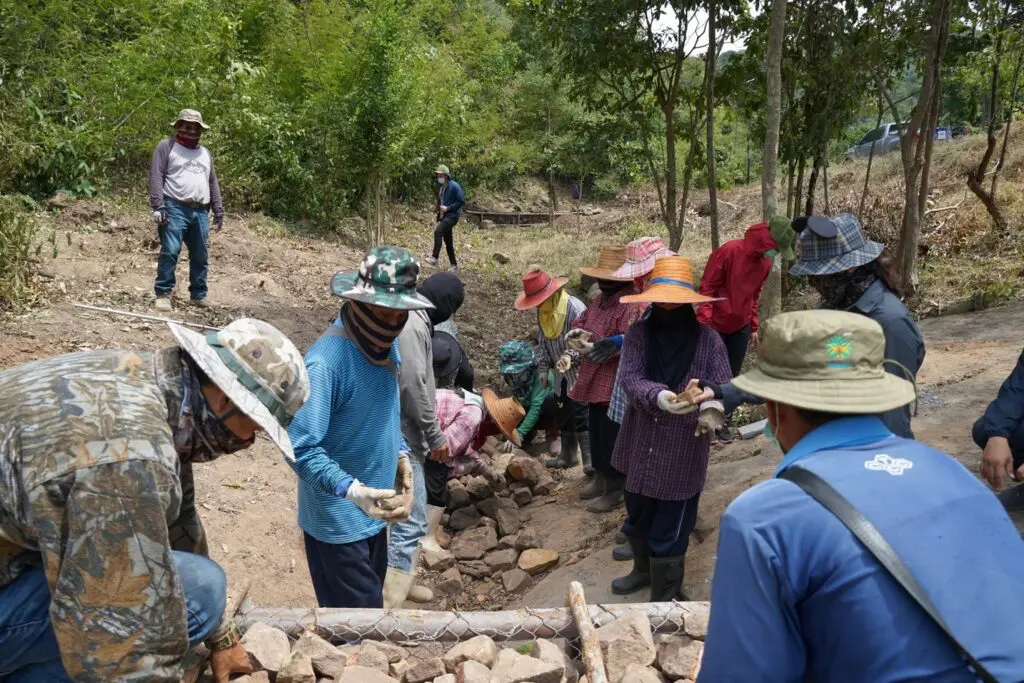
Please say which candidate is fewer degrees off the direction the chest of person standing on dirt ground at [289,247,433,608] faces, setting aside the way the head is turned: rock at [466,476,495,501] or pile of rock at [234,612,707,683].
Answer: the pile of rock

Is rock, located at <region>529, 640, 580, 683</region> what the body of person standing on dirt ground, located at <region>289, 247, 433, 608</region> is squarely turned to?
yes

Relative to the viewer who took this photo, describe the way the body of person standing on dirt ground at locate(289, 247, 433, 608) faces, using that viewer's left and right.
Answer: facing the viewer and to the right of the viewer

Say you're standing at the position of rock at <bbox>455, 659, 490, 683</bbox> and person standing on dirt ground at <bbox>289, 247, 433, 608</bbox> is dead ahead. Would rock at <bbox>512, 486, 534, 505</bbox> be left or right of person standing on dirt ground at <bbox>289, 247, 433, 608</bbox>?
right

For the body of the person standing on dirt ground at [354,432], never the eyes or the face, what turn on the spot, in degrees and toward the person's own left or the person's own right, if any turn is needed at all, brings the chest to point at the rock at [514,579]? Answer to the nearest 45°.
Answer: approximately 90° to the person's own left

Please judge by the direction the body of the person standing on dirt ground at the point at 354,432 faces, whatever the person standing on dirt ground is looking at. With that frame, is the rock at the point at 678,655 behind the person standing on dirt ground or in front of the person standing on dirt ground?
in front

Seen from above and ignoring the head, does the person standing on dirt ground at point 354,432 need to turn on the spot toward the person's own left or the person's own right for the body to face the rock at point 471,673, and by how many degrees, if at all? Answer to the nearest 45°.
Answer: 0° — they already face it

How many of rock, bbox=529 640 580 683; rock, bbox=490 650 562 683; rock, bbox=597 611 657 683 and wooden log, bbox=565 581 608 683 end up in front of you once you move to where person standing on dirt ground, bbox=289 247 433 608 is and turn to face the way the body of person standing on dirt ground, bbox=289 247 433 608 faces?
4
